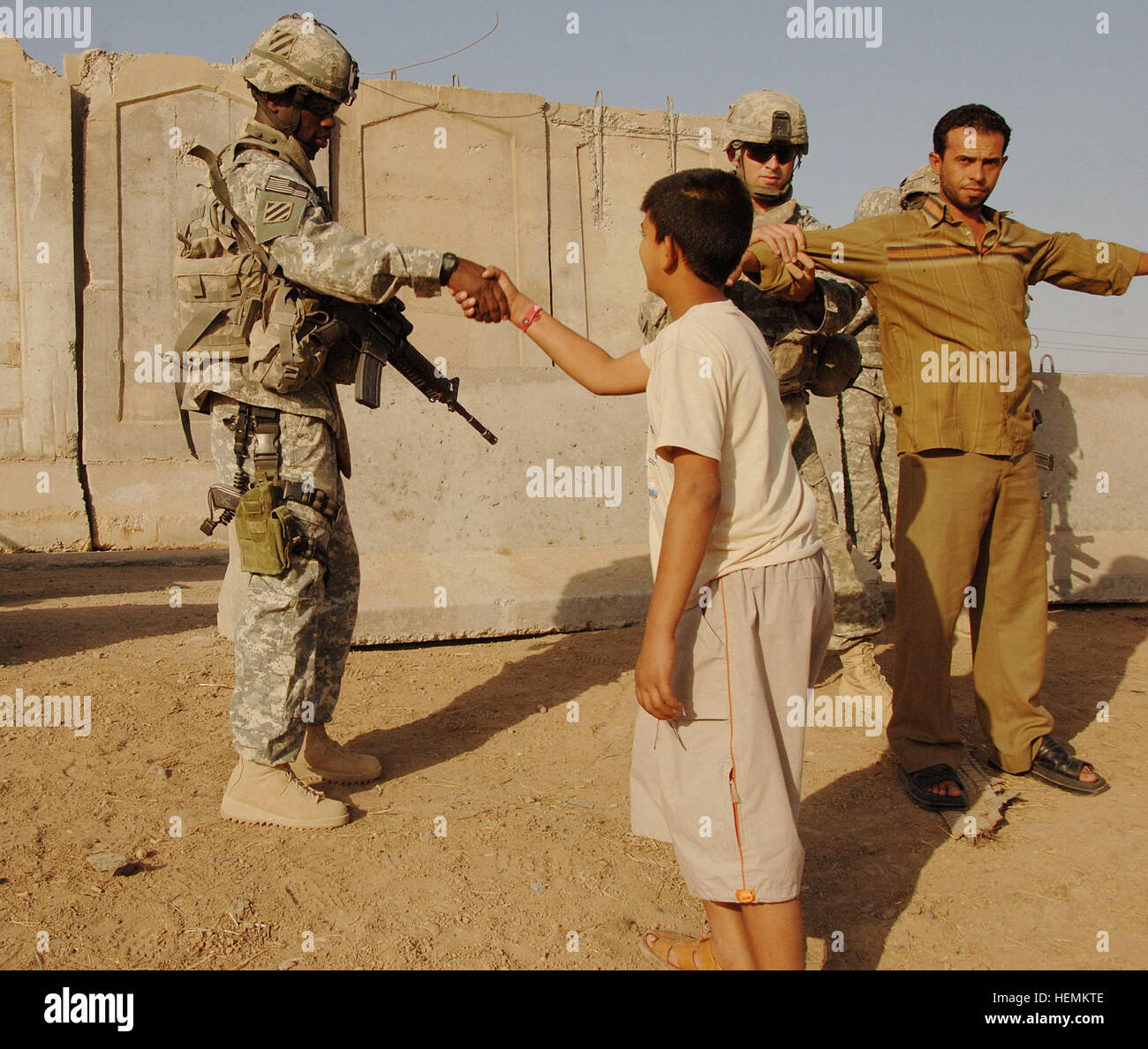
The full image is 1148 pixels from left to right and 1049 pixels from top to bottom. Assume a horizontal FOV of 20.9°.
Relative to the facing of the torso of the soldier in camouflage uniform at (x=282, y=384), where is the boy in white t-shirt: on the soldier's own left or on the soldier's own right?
on the soldier's own right

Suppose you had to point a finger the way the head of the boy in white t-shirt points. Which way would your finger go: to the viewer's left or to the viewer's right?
to the viewer's left

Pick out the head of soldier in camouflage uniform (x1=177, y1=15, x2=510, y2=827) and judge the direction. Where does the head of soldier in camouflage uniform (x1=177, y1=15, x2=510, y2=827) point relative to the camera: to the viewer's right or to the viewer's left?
to the viewer's right

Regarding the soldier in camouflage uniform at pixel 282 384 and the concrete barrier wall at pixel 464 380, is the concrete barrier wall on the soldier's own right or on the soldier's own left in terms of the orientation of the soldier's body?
on the soldier's own left

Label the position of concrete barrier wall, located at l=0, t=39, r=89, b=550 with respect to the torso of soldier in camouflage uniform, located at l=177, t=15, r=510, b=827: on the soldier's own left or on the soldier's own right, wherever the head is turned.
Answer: on the soldier's own left

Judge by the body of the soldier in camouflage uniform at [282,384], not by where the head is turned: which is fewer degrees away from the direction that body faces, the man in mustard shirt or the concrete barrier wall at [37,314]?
the man in mustard shirt

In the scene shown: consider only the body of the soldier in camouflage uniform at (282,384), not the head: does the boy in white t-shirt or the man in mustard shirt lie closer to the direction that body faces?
the man in mustard shirt

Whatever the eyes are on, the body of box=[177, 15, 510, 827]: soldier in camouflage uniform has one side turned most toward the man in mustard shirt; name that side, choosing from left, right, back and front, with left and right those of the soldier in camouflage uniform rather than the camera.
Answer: front

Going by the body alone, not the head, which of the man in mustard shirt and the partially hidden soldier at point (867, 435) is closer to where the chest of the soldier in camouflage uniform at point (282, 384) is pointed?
the man in mustard shirt

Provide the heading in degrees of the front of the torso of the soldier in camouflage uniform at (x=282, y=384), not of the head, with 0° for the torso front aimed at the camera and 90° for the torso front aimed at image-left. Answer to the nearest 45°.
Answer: approximately 270°
